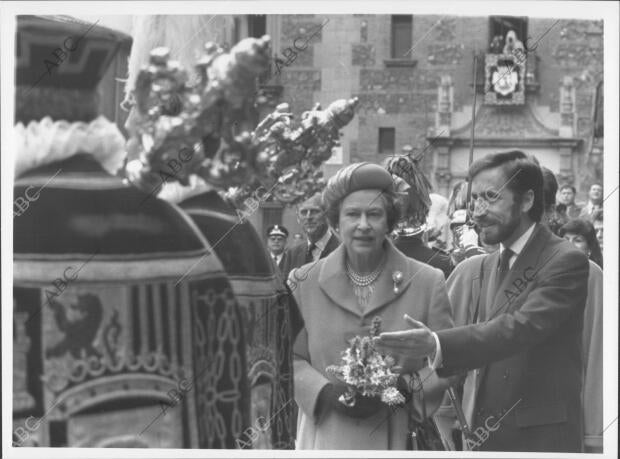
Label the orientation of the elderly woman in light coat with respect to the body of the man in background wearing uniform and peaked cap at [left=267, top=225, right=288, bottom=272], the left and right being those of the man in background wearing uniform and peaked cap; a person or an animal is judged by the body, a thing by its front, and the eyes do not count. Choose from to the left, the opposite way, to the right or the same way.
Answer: the same way

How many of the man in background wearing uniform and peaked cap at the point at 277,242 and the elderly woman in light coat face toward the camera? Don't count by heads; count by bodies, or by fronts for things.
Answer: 2

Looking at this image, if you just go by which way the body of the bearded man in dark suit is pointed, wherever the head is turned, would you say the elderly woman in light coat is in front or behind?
in front

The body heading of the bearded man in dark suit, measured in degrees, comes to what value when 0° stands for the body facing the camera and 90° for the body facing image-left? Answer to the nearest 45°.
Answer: approximately 45°

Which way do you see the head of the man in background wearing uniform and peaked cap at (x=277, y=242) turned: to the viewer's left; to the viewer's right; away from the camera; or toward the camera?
toward the camera

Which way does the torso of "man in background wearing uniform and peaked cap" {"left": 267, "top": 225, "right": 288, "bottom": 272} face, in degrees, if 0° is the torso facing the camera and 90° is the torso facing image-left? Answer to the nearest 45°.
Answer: approximately 0°

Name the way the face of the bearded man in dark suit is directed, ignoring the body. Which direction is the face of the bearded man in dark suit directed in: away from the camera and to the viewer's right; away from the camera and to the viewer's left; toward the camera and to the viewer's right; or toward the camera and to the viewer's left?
toward the camera and to the viewer's left

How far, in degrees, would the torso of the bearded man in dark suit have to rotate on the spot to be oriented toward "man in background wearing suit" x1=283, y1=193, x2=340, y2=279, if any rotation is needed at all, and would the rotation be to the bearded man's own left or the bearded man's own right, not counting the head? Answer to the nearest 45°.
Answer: approximately 45° to the bearded man's own right

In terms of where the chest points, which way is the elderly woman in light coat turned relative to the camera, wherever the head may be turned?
toward the camera

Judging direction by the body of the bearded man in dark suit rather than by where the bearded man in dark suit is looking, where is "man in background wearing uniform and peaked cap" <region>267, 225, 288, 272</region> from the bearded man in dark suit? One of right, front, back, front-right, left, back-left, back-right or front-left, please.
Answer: front-right
